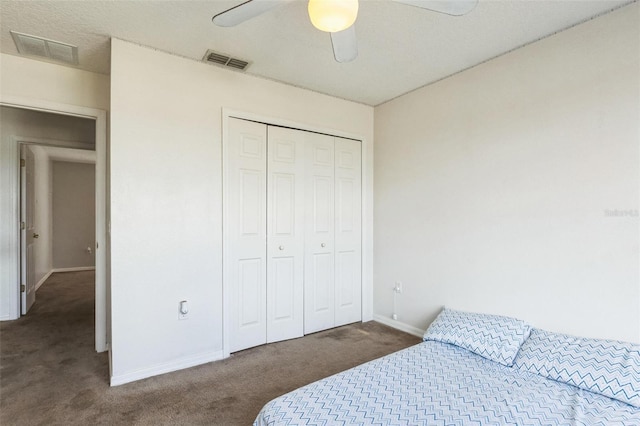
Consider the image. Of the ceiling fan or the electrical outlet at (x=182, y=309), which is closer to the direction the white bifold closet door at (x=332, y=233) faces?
the ceiling fan

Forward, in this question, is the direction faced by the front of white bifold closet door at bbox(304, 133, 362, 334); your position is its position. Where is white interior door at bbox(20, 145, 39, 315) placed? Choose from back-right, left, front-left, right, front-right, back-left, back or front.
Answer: back-right

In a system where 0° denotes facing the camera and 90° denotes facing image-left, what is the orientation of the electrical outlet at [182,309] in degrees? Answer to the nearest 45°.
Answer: approximately 315°

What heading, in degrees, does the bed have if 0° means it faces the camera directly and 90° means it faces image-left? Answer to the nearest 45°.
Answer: approximately 45°

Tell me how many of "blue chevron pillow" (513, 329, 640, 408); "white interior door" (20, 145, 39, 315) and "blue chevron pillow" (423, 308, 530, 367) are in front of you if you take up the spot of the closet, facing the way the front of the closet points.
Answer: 2
